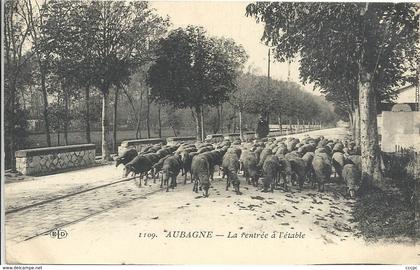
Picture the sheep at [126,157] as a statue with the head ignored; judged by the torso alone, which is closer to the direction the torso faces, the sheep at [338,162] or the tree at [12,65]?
the tree

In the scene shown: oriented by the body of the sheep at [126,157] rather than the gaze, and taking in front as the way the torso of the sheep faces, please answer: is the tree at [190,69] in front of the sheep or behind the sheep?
behind

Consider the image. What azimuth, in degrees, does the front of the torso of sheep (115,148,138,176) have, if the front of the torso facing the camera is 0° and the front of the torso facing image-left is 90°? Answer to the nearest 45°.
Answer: approximately 45°

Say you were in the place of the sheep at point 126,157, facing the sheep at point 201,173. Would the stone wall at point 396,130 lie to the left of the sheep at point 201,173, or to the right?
left

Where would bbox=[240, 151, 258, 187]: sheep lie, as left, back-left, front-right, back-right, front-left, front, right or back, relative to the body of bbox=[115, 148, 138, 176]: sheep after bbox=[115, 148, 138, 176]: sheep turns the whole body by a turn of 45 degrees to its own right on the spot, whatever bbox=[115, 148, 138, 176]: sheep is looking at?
back-left

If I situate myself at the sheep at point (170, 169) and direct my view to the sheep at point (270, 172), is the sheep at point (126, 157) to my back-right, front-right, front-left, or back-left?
back-left

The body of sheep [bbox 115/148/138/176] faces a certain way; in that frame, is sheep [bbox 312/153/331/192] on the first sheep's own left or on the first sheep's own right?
on the first sheep's own left
